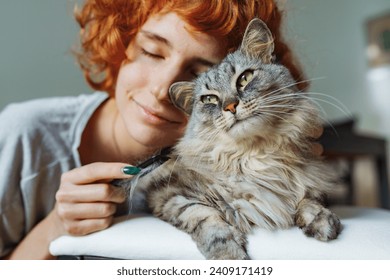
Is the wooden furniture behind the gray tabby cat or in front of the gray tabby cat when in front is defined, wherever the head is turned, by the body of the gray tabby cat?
behind

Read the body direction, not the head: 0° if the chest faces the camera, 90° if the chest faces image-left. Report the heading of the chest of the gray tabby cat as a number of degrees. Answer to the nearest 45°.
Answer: approximately 0°
